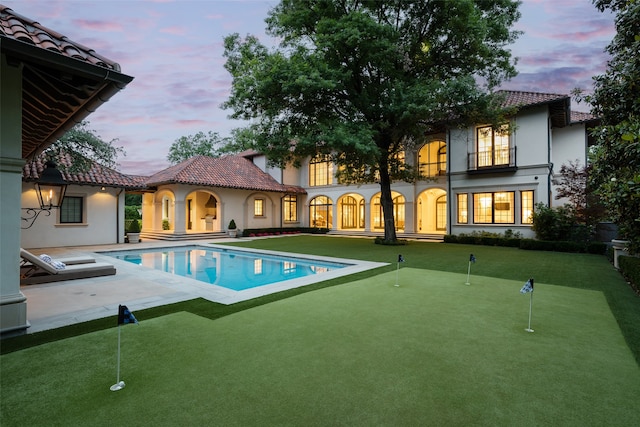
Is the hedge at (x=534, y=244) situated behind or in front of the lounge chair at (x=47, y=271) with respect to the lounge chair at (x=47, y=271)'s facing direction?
in front

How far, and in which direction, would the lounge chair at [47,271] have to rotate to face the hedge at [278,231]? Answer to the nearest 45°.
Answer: approximately 45° to its left

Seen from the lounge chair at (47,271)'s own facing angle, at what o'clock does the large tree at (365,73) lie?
The large tree is roughly at 12 o'clock from the lounge chair.

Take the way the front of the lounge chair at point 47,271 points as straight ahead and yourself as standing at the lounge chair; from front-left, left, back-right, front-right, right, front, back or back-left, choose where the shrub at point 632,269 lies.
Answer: front-right

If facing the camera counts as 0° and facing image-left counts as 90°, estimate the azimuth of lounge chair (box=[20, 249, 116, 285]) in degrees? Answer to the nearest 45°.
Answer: approximately 270°

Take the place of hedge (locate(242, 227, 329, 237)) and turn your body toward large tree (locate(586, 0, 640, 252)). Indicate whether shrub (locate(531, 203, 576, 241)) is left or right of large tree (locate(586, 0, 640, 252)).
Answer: left

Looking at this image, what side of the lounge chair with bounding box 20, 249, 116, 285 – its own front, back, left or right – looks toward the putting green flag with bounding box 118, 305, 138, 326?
right

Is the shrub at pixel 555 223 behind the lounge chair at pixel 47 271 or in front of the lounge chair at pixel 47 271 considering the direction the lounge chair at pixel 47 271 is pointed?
in front

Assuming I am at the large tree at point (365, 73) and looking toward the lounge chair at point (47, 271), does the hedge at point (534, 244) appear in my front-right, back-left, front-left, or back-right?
back-left
